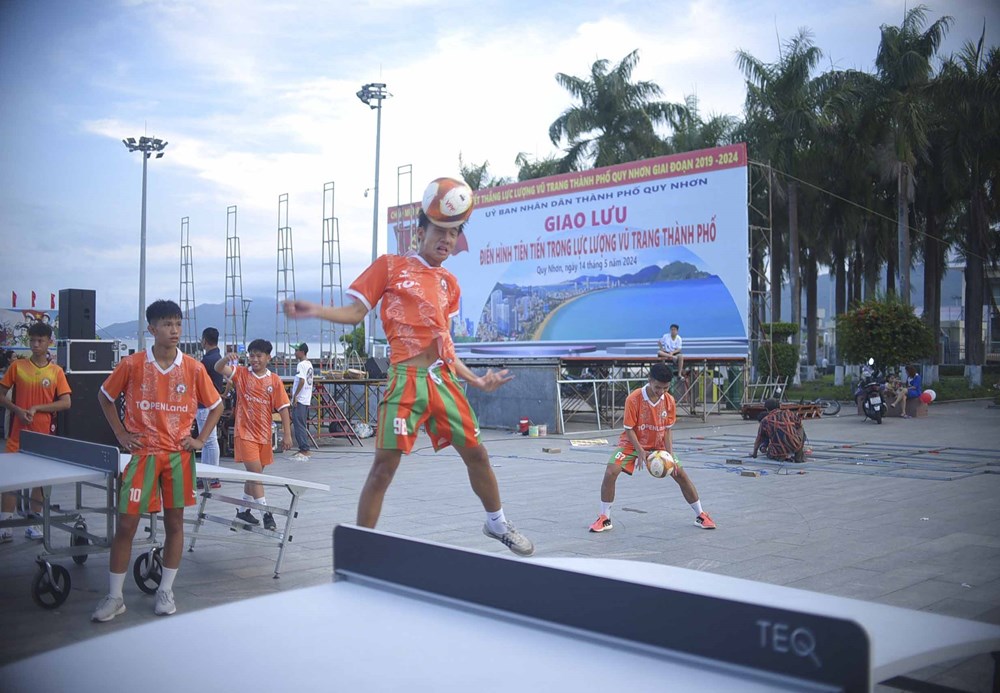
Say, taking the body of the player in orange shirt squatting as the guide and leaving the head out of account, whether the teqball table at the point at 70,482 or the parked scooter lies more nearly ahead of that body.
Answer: the teqball table

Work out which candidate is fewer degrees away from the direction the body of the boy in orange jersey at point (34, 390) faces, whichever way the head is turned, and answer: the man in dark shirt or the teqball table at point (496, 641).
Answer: the teqball table

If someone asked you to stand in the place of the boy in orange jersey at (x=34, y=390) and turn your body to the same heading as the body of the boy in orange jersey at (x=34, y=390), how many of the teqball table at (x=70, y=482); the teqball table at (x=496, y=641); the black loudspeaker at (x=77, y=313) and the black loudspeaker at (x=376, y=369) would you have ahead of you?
2

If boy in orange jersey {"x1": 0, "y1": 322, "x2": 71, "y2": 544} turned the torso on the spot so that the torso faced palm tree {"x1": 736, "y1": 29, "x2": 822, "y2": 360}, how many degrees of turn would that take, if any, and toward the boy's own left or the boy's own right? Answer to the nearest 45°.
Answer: approximately 135° to the boy's own left

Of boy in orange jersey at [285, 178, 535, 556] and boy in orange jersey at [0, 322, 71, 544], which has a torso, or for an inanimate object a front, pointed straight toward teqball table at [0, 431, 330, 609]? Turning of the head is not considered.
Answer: boy in orange jersey at [0, 322, 71, 544]

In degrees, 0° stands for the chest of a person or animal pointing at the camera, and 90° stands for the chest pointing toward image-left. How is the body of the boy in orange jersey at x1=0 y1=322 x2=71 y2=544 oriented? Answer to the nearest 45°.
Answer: approximately 0°

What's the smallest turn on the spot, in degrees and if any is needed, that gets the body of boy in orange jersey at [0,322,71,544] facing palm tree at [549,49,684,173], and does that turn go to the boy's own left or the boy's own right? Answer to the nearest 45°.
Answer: approximately 135° to the boy's own left

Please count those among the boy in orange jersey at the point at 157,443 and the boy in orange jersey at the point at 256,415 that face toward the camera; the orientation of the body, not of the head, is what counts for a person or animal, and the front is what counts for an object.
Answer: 2
